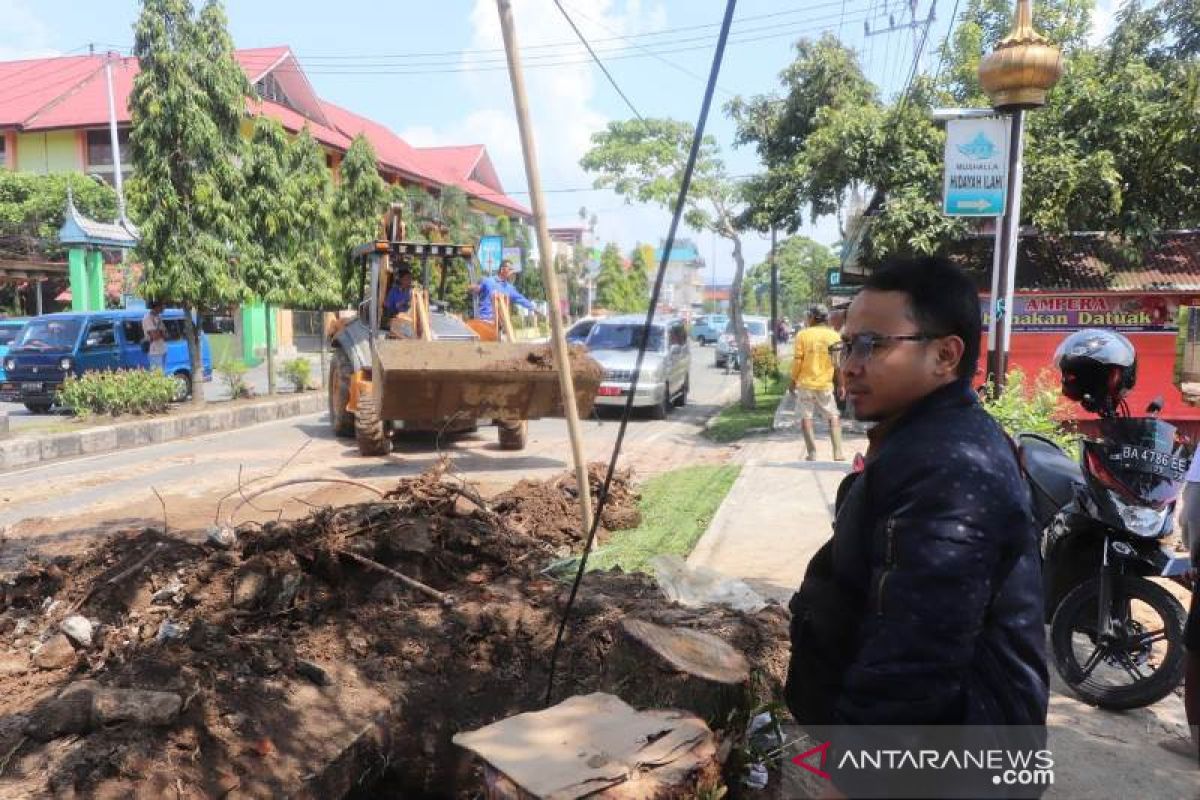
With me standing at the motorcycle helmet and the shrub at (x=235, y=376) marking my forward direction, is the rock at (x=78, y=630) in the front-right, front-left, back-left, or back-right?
front-left

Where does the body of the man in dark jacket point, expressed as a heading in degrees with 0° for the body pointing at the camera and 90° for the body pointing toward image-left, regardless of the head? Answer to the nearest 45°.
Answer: approximately 90°

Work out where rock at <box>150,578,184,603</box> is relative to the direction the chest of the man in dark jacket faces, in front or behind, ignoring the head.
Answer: in front

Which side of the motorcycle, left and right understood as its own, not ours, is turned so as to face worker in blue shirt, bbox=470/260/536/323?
back

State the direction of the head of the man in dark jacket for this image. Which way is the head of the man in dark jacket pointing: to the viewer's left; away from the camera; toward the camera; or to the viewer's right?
to the viewer's left

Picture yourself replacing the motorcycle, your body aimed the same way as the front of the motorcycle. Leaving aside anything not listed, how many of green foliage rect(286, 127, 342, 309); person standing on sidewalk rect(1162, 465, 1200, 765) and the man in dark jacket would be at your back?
1

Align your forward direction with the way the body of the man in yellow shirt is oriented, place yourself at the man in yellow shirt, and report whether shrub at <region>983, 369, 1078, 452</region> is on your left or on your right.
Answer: on your right

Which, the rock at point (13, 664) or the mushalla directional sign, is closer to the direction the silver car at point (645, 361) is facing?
the rock

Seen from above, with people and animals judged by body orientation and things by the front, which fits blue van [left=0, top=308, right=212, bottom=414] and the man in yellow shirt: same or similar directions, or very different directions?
very different directions

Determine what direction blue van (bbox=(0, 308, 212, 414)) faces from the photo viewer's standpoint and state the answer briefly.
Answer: facing the viewer and to the left of the viewer

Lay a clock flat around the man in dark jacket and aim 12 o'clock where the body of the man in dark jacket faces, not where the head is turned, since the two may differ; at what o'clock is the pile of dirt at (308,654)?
The pile of dirt is roughly at 1 o'clock from the man in dark jacket.
